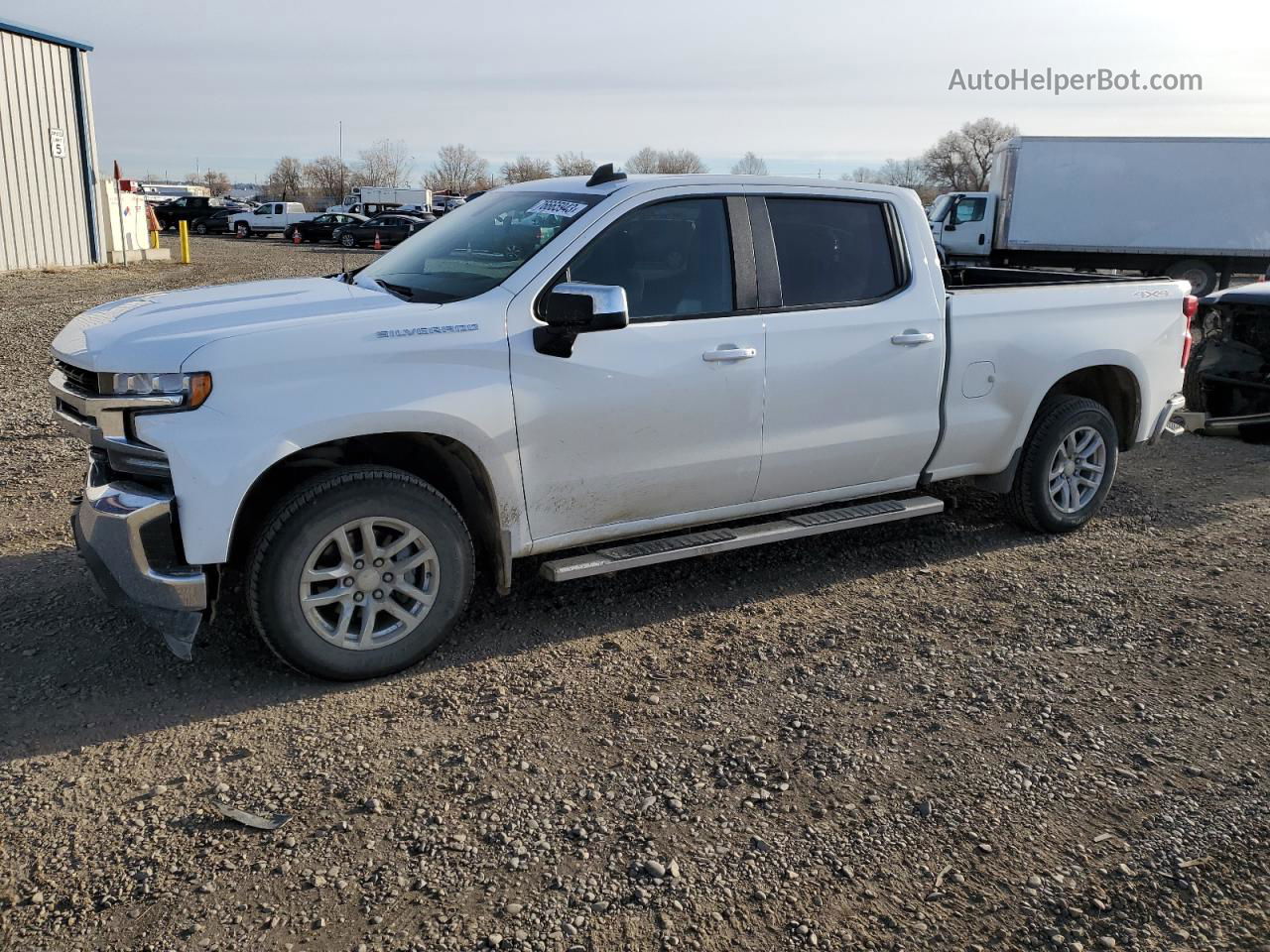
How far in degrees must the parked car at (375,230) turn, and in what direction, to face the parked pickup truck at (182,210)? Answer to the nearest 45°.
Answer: approximately 45° to its right

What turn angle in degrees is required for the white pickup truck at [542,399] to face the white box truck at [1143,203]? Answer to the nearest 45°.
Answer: approximately 180°

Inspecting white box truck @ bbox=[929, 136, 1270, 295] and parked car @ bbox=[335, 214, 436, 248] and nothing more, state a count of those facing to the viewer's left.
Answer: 2

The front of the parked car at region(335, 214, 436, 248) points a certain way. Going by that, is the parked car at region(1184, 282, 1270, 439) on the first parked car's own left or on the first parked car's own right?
on the first parked car's own left

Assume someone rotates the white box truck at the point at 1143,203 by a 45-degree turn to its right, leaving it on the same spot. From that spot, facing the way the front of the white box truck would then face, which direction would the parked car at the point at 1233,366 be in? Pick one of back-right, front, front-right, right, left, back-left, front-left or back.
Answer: back-left

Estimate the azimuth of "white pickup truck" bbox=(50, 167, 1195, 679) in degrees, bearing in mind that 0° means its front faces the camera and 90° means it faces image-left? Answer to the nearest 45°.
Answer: approximately 45°

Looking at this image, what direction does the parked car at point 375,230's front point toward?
to the viewer's left

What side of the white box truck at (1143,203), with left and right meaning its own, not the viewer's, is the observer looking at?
left
